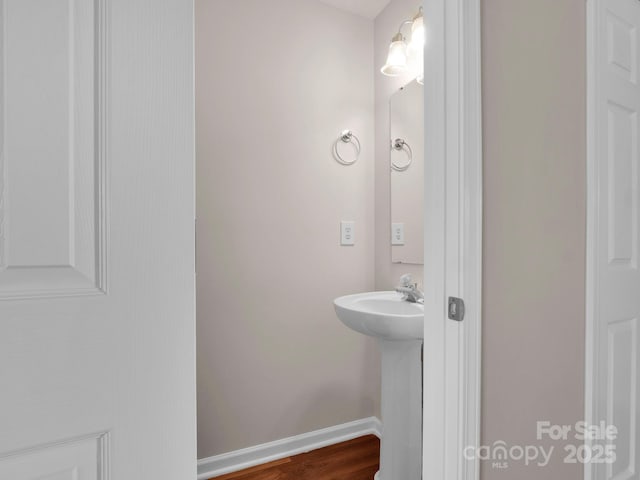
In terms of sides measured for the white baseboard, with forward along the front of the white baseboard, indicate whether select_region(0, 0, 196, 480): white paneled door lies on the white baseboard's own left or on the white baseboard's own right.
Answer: on the white baseboard's own right

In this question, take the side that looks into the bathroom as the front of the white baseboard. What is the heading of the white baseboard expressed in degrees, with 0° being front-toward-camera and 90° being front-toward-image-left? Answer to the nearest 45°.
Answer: approximately 315°

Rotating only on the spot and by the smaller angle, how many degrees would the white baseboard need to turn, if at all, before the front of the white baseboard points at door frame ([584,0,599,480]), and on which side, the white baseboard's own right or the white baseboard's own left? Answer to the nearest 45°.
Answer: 0° — it already faces it

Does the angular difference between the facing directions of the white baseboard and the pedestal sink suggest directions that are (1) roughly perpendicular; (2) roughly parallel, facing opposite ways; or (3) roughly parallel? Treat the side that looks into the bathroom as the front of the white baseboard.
roughly perpendicular
